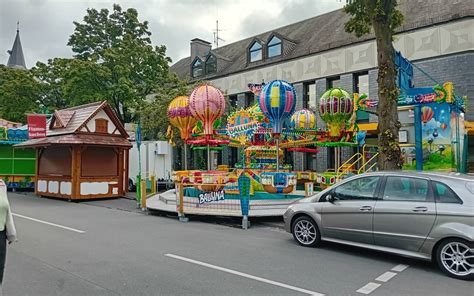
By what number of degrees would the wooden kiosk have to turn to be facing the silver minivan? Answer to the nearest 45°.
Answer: approximately 45° to its left

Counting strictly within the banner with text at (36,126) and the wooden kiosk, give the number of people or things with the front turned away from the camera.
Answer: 0

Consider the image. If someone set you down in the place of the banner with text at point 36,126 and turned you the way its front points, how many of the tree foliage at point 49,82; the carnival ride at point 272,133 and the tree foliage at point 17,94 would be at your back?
2

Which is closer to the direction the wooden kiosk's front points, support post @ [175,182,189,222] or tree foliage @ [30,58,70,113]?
the support post

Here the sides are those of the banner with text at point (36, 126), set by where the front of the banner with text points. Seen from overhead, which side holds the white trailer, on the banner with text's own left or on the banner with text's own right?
on the banner with text's own left

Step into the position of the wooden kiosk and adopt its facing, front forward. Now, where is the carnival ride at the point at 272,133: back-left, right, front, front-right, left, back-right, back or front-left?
left

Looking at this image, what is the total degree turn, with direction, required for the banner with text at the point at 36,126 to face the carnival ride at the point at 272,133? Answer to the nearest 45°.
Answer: approximately 45° to its left

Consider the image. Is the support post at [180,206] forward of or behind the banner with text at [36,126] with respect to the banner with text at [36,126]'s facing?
forward

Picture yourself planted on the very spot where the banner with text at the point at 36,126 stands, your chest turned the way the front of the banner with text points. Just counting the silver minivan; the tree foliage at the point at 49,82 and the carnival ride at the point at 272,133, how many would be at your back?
1

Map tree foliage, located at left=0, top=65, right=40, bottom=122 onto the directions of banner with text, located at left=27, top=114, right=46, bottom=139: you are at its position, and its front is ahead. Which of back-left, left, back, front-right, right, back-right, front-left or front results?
back

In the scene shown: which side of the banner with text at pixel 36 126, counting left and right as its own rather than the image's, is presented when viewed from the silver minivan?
front

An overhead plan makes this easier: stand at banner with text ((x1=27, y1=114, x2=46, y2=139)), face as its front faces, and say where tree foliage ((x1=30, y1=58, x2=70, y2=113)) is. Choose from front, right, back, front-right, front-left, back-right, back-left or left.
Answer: back

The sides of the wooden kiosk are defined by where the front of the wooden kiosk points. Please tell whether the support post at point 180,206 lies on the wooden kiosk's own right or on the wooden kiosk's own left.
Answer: on the wooden kiosk's own left

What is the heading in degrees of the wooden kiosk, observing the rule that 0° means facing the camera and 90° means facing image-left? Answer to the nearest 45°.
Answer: approximately 45°
